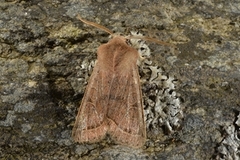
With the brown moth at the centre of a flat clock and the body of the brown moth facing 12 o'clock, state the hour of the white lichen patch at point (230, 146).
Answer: The white lichen patch is roughly at 4 o'clock from the brown moth.

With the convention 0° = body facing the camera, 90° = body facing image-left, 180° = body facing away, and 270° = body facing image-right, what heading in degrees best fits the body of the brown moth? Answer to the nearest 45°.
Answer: approximately 180°
